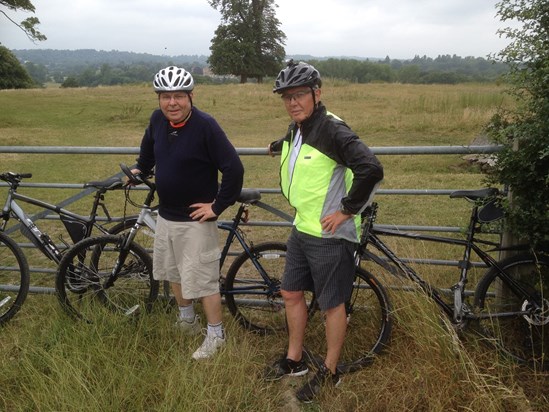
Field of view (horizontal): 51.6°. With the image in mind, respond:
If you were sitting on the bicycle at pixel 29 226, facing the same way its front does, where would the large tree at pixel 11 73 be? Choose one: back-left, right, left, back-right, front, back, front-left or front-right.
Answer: right

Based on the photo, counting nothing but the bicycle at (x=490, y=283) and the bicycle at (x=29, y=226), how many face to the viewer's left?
2

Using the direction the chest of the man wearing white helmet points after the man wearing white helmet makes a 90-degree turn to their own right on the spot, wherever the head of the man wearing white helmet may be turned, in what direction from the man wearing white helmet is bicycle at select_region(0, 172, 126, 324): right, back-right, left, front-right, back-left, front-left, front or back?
front

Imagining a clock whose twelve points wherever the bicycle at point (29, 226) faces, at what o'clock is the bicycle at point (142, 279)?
the bicycle at point (142, 279) is roughly at 7 o'clock from the bicycle at point (29, 226).

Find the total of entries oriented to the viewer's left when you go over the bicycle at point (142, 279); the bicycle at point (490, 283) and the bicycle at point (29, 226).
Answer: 3

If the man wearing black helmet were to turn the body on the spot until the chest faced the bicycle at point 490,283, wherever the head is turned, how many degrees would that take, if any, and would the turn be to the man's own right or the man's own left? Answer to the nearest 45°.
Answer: approximately 135° to the man's own left

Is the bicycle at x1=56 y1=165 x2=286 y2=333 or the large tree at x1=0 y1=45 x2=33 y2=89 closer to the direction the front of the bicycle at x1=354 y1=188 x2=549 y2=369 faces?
the bicycle

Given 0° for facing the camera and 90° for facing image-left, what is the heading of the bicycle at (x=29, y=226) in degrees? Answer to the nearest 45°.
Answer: approximately 90°

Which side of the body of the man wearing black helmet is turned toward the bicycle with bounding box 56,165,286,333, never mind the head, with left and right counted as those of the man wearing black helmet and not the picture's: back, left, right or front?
right

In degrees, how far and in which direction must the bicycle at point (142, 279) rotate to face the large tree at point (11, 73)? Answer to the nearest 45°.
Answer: approximately 90° to its right

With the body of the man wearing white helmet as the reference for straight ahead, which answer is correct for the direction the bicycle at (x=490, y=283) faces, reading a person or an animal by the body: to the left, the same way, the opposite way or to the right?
to the right

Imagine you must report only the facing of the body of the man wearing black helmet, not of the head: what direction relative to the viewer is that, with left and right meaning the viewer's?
facing the viewer and to the left of the viewer

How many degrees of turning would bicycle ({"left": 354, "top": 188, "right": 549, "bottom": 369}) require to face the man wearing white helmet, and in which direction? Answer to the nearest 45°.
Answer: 0° — it already faces them

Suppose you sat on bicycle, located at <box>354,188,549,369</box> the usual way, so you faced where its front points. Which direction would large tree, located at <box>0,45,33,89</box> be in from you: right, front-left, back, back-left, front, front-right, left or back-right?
front-right

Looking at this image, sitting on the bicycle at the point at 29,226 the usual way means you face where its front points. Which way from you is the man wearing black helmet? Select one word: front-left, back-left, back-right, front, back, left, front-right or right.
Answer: back-left
